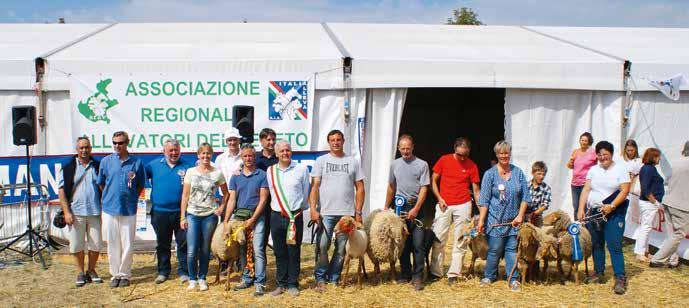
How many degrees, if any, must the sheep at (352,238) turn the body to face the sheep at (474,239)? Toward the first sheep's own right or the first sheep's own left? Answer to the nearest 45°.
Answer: approximately 135° to the first sheep's own left

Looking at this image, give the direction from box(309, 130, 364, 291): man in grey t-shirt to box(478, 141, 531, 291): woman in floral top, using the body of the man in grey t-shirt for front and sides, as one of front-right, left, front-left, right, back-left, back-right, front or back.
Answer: left

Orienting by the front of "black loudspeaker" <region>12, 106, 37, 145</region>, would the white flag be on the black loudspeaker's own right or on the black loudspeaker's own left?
on the black loudspeaker's own left

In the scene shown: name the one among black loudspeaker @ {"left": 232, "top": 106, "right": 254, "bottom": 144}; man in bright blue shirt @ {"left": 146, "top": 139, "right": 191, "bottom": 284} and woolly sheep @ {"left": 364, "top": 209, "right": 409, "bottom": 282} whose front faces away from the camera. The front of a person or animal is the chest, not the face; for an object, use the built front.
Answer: the woolly sheep

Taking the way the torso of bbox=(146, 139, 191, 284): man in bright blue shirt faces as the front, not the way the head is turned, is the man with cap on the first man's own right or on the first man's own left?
on the first man's own left

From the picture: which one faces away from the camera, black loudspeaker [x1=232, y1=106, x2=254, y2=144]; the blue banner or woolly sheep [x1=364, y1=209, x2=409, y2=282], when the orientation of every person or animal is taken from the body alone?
the woolly sheep

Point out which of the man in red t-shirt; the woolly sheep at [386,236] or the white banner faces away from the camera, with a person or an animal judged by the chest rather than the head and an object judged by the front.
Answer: the woolly sheep

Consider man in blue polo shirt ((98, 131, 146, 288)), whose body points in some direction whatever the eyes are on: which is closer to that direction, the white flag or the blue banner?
the white flag
